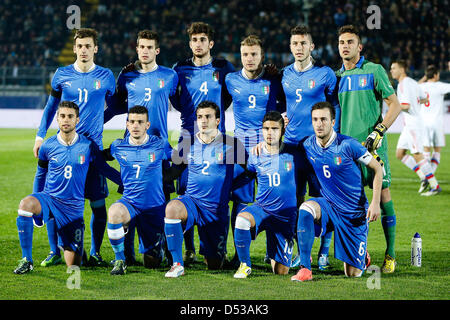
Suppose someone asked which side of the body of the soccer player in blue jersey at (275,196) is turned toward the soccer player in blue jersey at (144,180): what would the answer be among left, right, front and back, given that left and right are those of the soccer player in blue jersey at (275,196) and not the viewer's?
right

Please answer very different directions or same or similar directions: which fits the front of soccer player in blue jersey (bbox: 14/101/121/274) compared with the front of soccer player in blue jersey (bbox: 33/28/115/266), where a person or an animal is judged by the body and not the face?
same or similar directions

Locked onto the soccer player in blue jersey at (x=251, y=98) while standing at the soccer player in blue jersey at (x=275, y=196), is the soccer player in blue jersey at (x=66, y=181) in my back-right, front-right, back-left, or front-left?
front-left

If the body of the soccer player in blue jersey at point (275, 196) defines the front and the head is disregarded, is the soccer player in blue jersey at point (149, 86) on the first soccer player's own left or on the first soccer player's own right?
on the first soccer player's own right

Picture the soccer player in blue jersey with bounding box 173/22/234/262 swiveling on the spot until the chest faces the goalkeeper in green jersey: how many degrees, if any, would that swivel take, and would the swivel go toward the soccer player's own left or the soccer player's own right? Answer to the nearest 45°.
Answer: approximately 90° to the soccer player's own left

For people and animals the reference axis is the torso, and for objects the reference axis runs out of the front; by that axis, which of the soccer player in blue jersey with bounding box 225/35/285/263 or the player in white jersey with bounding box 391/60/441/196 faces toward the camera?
the soccer player in blue jersey

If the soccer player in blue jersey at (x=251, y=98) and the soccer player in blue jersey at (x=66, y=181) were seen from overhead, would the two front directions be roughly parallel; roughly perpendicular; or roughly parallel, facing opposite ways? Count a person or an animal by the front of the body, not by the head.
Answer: roughly parallel

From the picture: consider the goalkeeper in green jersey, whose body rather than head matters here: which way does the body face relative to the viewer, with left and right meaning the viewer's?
facing the viewer and to the left of the viewer

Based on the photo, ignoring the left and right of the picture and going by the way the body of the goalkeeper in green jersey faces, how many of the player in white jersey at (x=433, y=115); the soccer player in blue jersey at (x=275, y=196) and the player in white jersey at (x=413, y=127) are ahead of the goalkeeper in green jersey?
1

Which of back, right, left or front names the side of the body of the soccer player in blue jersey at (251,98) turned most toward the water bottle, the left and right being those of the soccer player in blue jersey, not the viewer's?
left

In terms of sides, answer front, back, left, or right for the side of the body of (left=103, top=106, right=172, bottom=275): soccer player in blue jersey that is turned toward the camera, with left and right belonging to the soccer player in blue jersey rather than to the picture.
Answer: front

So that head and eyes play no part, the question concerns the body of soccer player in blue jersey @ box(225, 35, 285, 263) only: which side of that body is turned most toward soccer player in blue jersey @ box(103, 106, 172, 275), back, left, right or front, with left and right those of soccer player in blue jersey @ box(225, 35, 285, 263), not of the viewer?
right

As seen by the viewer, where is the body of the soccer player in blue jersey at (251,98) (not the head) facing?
toward the camera

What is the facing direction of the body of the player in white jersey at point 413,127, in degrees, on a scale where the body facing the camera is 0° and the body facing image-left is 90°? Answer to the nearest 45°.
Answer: approximately 90°
